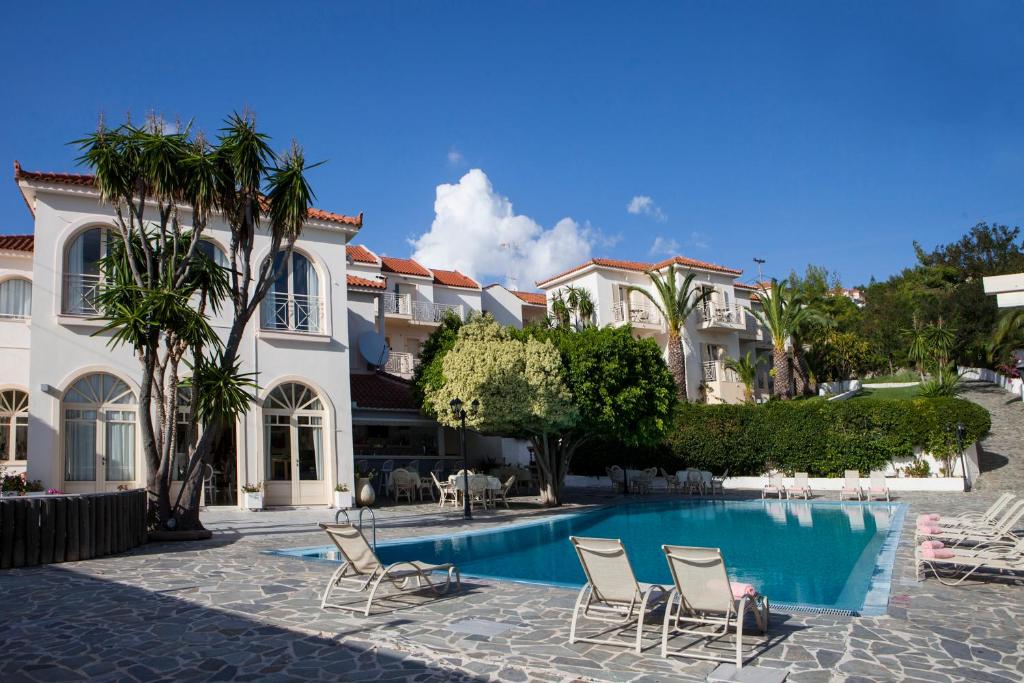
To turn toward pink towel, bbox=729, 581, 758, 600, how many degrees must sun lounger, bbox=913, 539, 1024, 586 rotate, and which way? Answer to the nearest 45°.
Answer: approximately 45° to its left

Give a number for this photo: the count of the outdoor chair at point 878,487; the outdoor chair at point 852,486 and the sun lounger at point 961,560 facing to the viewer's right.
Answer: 0

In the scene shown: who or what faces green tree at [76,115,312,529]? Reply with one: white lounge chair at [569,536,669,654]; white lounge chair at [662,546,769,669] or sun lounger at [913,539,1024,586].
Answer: the sun lounger

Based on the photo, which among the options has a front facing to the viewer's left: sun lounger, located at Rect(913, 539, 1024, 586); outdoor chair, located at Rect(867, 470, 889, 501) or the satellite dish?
the sun lounger

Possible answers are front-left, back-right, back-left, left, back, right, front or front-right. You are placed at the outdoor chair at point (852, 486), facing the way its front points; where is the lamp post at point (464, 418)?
front-right

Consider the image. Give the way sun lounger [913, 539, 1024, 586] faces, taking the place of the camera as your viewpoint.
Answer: facing to the left of the viewer

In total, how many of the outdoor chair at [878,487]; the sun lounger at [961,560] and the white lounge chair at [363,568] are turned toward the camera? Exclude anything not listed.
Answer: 1

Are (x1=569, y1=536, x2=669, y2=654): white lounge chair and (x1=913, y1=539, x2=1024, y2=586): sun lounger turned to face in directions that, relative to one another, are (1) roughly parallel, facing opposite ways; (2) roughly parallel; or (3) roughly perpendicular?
roughly perpendicular

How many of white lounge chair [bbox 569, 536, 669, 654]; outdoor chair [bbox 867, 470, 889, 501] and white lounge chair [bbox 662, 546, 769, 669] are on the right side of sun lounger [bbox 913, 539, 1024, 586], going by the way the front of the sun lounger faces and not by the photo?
1

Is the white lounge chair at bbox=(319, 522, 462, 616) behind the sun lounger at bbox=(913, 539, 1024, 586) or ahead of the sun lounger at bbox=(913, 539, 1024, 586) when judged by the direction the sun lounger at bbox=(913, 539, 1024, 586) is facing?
ahead

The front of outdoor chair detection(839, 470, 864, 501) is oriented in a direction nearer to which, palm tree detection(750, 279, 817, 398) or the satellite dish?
the satellite dish
